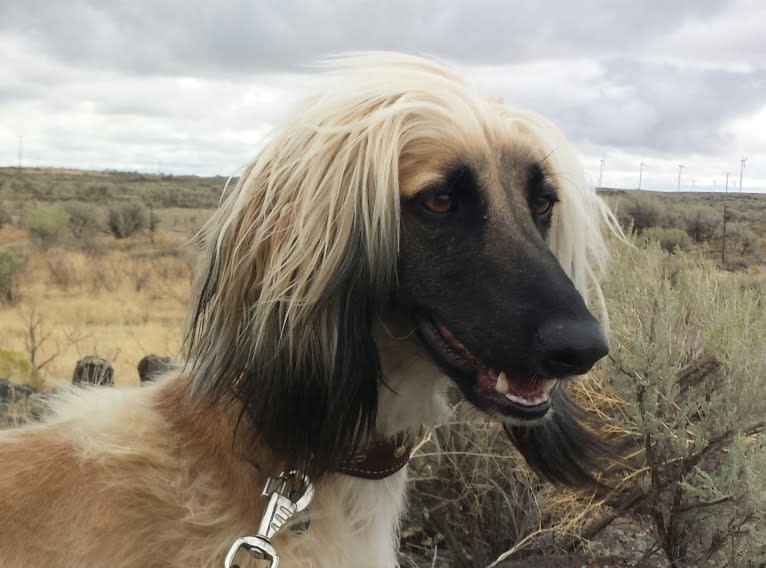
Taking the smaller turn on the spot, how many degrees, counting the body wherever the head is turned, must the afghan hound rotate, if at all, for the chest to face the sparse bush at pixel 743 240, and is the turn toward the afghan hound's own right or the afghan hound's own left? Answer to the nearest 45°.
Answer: approximately 90° to the afghan hound's own left

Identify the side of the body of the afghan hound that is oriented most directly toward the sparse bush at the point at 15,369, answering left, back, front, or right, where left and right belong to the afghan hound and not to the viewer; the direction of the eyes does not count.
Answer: back

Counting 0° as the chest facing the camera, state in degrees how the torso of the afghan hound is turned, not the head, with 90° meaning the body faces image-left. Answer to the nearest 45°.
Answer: approximately 315°

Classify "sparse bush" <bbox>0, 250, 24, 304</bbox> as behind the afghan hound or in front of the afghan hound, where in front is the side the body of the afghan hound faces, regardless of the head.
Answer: behind

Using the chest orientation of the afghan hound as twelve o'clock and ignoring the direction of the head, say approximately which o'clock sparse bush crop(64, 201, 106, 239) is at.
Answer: The sparse bush is roughly at 7 o'clock from the afghan hound.

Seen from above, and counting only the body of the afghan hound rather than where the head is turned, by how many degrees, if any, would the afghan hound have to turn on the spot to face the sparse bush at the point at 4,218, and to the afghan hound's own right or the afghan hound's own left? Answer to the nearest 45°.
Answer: approximately 135° to the afghan hound's own left

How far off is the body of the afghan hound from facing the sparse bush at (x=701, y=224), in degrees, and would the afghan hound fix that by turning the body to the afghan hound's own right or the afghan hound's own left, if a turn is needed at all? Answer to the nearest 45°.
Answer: approximately 90° to the afghan hound's own left

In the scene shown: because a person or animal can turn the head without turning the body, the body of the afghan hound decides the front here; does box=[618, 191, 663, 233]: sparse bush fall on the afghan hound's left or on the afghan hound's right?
on the afghan hound's left

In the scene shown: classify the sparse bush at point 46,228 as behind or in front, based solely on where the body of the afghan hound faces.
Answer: behind

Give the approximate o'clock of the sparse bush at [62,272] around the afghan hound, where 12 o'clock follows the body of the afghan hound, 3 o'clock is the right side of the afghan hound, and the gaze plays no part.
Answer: The sparse bush is roughly at 7 o'clock from the afghan hound.
